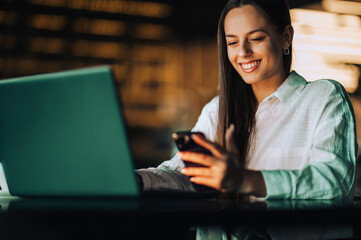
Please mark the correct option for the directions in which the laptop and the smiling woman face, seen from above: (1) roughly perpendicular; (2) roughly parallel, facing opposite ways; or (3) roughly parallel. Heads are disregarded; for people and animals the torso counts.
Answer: roughly parallel, facing opposite ways

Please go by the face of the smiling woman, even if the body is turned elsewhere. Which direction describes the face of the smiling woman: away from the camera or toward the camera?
toward the camera

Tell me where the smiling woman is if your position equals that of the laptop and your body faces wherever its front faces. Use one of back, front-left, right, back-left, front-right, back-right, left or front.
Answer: front

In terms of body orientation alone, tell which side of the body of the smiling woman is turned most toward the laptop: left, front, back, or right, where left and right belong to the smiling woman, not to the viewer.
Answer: front

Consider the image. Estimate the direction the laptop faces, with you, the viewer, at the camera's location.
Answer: facing away from the viewer and to the right of the viewer
